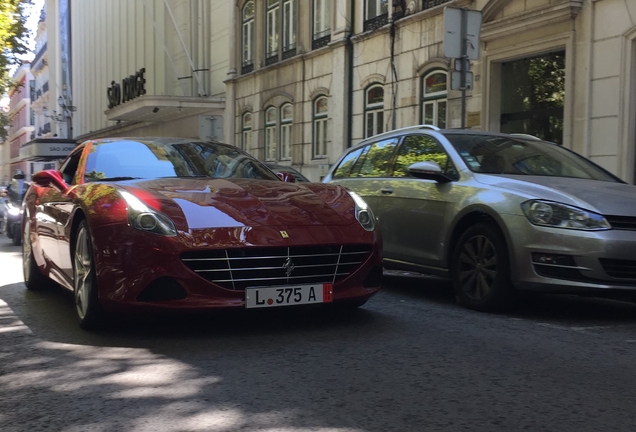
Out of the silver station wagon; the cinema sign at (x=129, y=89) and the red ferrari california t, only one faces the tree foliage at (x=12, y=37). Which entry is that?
the cinema sign

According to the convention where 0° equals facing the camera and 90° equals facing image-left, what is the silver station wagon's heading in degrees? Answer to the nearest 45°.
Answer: approximately 315°

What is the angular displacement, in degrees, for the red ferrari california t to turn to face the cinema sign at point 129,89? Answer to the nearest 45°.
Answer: approximately 135° to its left

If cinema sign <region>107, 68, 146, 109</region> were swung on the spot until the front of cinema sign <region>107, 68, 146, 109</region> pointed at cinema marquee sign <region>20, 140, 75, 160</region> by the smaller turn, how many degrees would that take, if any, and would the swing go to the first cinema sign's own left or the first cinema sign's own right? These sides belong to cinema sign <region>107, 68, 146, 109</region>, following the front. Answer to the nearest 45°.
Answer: approximately 90° to the first cinema sign's own right

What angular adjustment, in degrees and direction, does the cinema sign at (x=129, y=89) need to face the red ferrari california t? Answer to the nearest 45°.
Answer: approximately 45° to its left

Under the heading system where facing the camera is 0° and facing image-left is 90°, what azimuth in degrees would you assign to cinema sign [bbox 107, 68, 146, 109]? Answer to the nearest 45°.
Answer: approximately 45°

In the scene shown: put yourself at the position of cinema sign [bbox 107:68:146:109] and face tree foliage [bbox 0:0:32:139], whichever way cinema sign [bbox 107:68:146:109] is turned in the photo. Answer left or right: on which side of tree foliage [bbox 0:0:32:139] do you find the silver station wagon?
left

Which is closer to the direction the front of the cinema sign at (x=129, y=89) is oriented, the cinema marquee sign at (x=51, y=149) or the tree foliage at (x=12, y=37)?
the tree foliage
